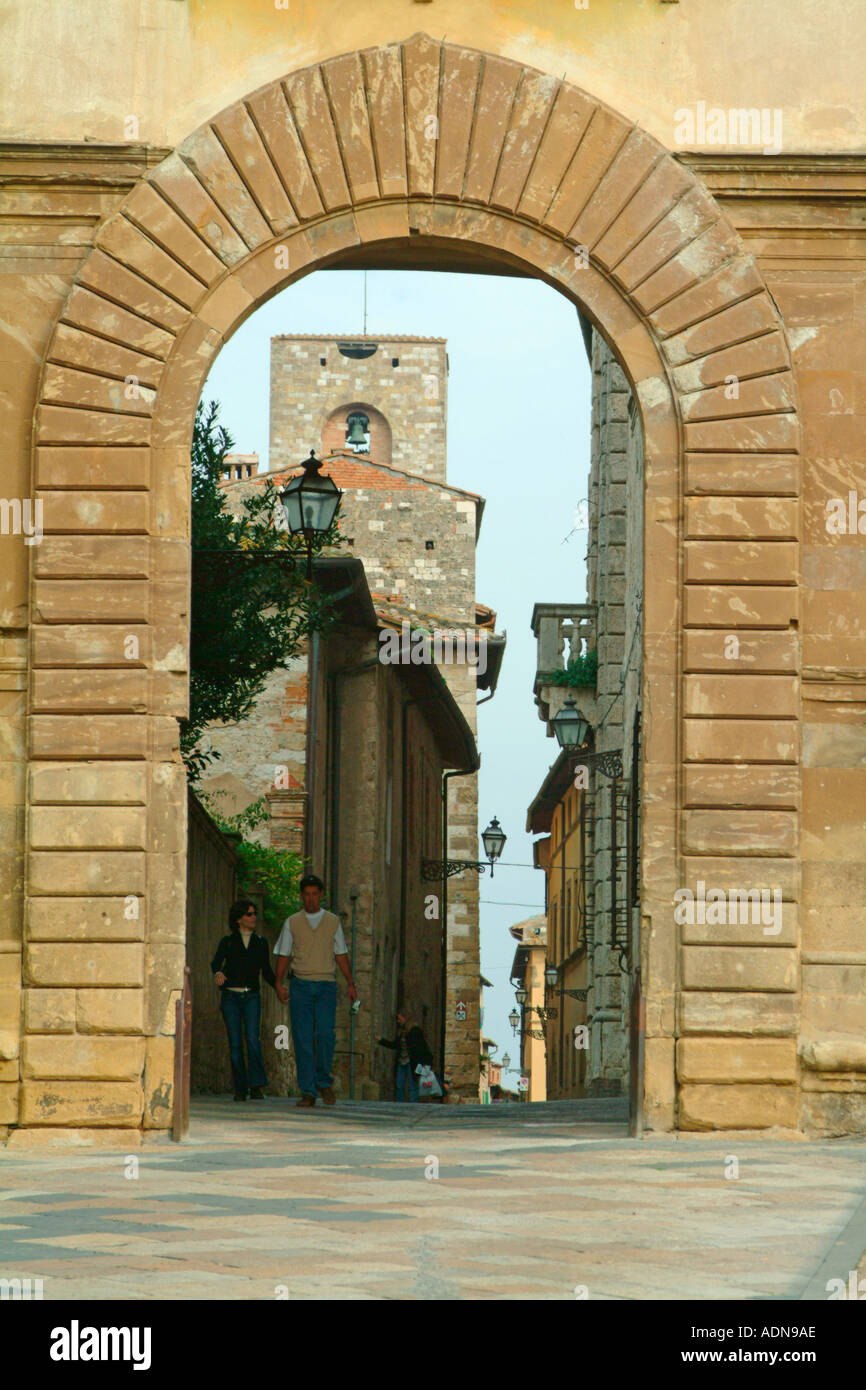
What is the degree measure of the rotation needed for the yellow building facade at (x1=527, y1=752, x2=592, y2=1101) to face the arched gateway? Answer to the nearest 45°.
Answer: approximately 90° to its left

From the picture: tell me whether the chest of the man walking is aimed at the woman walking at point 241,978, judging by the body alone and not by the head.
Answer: no

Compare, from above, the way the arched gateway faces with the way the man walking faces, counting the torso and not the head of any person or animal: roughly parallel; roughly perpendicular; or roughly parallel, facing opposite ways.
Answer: roughly parallel

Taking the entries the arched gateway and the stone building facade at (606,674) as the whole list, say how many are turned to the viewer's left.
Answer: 1

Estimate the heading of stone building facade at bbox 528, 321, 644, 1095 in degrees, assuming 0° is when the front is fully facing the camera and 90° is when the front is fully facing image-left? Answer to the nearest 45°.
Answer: approximately 90°

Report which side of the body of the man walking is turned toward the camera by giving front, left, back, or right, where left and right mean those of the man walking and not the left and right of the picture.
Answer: front

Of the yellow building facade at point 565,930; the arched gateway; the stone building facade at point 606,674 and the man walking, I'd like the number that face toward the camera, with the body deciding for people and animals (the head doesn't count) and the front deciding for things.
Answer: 2

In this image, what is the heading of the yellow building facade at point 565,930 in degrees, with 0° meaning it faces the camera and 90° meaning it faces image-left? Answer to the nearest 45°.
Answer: approximately 90°

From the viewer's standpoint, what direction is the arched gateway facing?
toward the camera

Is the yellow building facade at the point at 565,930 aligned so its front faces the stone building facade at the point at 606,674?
no

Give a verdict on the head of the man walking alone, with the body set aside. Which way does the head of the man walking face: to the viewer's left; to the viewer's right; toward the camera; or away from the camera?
toward the camera

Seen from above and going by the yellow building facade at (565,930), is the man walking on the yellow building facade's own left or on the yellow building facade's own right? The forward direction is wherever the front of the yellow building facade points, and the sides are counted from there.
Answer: on the yellow building facade's own left

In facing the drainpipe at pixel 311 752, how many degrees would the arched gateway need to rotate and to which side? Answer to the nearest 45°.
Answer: approximately 180°

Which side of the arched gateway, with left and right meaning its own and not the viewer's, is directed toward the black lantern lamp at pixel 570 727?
back
